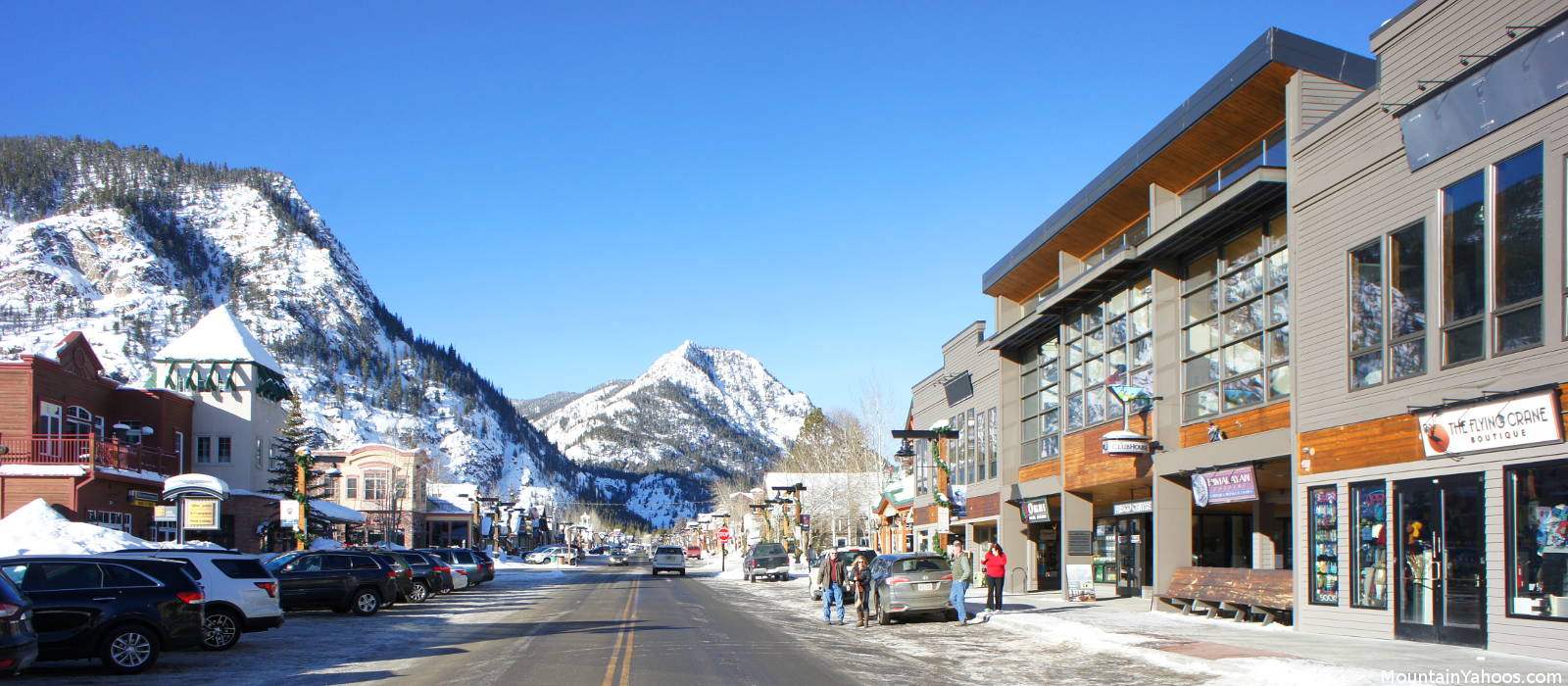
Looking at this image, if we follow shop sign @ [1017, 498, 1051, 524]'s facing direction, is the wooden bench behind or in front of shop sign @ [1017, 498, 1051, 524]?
in front

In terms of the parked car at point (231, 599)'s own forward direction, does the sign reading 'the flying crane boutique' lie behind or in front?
behind

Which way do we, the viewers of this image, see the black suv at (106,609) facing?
facing to the left of the viewer

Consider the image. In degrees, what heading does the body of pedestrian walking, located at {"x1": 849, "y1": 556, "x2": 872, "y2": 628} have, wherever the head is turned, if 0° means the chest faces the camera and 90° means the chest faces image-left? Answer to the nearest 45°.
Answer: approximately 0°

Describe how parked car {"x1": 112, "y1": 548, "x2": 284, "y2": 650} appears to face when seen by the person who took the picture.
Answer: facing to the left of the viewer

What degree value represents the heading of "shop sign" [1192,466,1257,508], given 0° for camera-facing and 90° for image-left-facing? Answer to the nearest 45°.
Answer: approximately 45°

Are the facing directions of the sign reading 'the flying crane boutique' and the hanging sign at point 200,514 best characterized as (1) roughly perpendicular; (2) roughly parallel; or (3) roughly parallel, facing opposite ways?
roughly perpendicular
